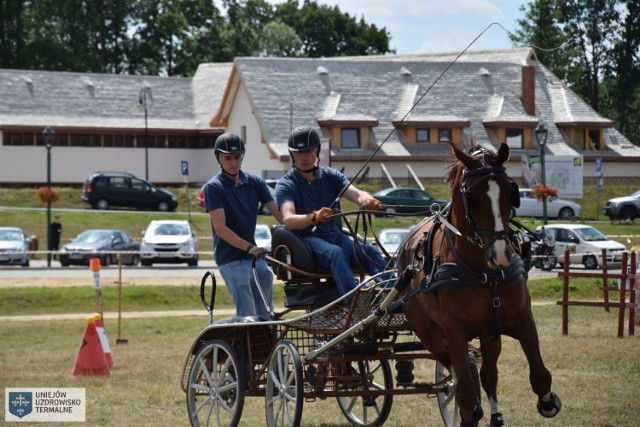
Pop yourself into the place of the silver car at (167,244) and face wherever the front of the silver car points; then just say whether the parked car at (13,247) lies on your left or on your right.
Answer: on your right

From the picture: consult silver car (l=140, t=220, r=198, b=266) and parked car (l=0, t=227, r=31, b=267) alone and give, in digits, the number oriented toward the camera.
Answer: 2

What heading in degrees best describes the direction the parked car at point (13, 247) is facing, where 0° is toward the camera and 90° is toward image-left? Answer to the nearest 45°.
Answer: approximately 0°

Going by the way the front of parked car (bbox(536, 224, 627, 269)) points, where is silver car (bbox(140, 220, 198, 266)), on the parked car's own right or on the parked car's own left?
on the parked car's own right

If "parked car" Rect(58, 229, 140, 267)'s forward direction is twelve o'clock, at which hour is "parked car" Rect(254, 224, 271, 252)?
"parked car" Rect(254, 224, 271, 252) is roughly at 8 o'clock from "parked car" Rect(58, 229, 140, 267).

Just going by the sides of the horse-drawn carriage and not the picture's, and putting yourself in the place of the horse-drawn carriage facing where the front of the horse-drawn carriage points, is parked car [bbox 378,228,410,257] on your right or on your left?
on your left

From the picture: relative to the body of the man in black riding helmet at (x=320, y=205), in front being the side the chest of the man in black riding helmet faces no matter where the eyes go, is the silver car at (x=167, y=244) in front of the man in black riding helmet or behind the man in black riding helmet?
behind

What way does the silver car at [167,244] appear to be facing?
toward the camera

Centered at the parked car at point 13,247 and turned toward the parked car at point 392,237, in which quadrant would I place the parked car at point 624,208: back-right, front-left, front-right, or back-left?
front-left

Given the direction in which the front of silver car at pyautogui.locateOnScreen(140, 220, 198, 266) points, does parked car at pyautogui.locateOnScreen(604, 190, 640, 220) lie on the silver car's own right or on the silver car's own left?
on the silver car's own left

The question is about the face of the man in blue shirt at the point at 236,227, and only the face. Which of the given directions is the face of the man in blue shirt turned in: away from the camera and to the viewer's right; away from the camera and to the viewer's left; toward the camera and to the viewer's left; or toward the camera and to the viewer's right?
toward the camera and to the viewer's right

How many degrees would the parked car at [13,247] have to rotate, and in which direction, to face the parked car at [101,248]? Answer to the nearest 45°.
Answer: approximately 90° to its left

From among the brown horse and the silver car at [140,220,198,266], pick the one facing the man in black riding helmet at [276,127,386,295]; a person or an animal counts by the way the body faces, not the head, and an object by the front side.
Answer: the silver car

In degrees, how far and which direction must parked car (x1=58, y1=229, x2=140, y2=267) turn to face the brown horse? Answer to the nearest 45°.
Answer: approximately 45° to its left
